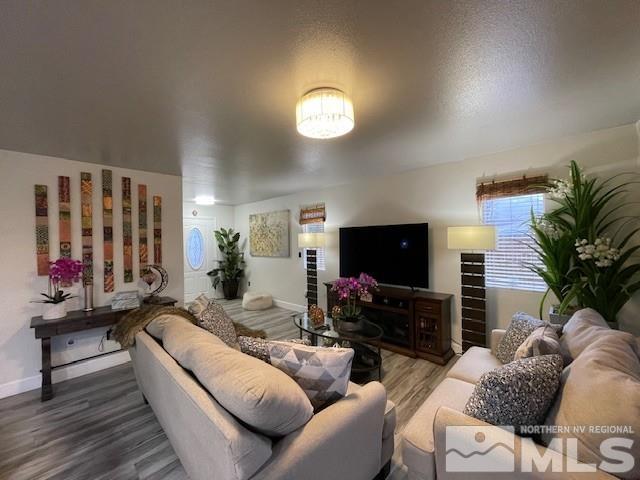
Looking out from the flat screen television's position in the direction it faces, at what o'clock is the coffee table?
The coffee table is roughly at 11 o'clock from the flat screen television.

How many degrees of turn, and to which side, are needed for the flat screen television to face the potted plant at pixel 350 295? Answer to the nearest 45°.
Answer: approximately 45° to its left

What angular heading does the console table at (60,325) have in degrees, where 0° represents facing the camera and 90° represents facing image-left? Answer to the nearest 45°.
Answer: approximately 315°

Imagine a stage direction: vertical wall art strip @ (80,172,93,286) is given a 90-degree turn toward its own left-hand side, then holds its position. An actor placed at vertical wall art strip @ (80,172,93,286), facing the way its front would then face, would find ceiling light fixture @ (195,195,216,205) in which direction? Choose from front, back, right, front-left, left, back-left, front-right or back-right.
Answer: front-left

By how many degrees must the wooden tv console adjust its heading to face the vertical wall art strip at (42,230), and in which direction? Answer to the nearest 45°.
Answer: approximately 45° to its right

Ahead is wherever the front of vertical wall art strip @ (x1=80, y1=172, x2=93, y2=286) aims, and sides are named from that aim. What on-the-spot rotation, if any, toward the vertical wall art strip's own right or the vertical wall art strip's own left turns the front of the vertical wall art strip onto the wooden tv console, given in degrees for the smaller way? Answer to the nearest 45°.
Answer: approximately 45° to the vertical wall art strip's own left

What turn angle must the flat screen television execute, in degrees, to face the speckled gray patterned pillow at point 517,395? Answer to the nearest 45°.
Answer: approximately 45° to its left

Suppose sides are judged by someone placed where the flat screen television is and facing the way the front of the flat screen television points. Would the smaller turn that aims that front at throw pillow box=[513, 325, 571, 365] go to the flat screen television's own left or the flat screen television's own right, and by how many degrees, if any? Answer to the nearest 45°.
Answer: approximately 45° to the flat screen television's own left

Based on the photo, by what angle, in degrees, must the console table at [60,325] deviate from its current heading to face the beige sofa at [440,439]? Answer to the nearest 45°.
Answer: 0° — it already faces it
